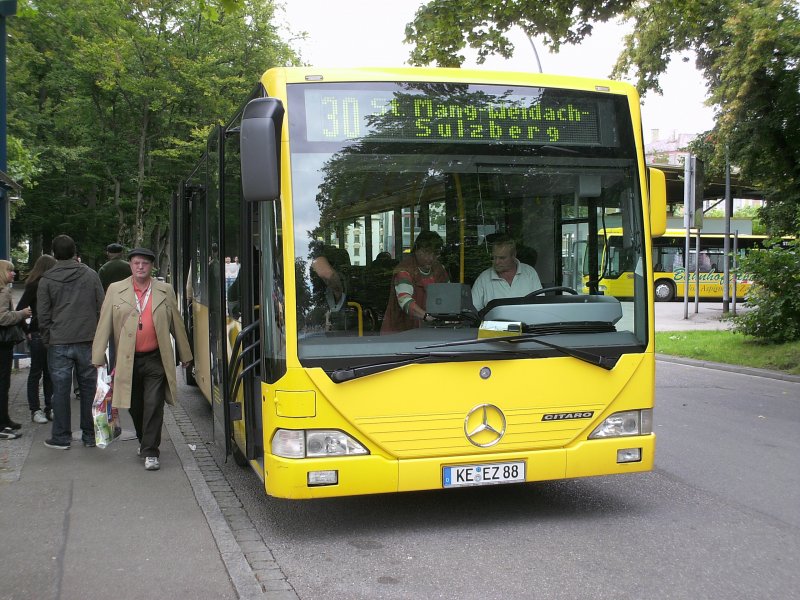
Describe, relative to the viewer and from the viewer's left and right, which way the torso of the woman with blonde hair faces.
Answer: facing to the right of the viewer

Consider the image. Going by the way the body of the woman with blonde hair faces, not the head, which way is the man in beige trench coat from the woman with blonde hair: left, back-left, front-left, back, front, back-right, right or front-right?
front-right

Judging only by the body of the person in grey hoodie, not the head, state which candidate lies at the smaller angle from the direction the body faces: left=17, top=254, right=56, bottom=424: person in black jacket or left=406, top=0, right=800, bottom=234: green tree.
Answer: the person in black jacket

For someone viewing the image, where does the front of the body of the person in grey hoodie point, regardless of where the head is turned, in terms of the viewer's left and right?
facing away from the viewer

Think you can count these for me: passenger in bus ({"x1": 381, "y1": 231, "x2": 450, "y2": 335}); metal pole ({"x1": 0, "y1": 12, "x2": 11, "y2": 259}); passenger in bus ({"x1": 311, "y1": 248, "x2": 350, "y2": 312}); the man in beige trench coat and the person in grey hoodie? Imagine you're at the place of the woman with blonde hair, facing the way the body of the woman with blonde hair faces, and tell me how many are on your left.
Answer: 1

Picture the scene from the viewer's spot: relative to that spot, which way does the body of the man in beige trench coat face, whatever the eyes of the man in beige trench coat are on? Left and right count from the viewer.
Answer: facing the viewer

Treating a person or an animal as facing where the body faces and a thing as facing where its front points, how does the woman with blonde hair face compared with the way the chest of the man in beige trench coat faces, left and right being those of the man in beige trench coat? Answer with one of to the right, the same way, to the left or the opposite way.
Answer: to the left

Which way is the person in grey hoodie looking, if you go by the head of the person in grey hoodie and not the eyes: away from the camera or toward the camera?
away from the camera

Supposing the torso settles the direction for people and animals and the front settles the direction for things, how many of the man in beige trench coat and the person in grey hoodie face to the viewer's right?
0

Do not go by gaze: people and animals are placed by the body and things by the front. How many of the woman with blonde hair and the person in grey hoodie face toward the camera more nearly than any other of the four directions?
0

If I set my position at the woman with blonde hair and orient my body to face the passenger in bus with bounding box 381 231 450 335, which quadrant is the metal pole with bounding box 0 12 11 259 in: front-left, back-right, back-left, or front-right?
back-left
